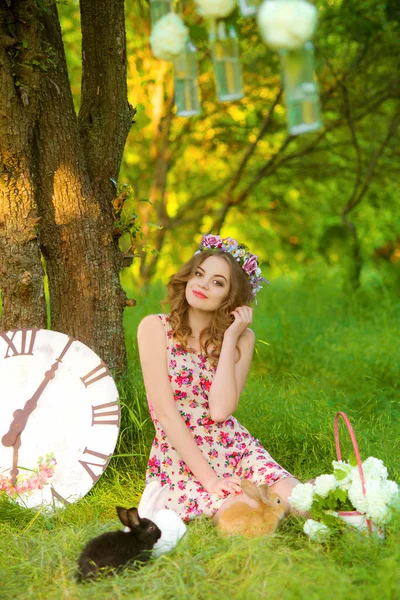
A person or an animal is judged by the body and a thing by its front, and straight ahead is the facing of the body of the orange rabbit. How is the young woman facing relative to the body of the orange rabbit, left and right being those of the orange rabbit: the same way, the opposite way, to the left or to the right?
to the right

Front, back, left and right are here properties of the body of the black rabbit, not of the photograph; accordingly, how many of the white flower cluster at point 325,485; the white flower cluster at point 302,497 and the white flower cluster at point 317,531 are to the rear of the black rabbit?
0

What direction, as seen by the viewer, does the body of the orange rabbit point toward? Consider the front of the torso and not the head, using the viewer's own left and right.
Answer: facing to the right of the viewer

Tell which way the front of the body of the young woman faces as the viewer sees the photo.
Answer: toward the camera

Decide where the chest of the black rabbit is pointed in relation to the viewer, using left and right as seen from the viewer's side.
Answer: facing to the right of the viewer

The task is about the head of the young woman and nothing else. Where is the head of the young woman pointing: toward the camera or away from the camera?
toward the camera

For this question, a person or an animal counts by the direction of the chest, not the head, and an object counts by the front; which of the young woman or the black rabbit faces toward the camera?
the young woman

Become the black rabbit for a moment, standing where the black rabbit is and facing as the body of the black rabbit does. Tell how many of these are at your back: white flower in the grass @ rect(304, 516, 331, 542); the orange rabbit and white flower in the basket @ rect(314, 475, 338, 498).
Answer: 0

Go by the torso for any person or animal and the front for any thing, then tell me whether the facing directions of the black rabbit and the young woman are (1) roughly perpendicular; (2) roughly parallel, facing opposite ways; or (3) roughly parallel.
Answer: roughly perpendicular

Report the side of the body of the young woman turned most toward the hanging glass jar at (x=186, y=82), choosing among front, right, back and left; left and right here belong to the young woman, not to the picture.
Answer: front

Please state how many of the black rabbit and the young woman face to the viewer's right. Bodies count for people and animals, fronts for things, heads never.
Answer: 1

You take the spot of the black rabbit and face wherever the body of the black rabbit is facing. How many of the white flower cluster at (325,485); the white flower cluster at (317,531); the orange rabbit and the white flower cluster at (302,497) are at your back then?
0

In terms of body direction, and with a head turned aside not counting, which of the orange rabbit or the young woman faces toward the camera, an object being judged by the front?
the young woman

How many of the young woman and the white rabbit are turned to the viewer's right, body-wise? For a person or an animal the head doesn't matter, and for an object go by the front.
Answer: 0
